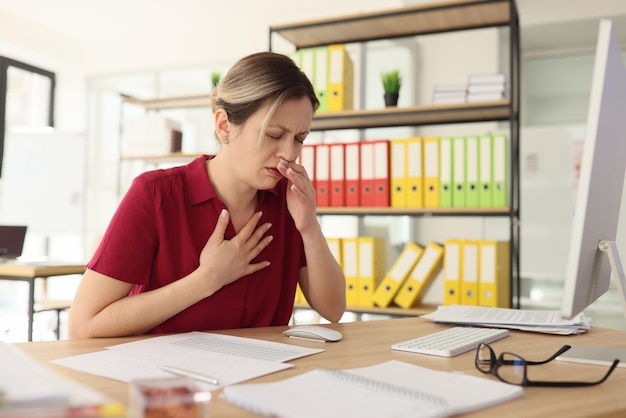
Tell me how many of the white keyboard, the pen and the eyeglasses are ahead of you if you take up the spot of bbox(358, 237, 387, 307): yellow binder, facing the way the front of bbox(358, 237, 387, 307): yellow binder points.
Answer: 3

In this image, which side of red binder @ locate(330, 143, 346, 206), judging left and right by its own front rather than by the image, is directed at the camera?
front

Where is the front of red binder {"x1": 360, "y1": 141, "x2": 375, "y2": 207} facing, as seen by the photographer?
facing the viewer

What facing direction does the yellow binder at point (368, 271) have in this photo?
toward the camera

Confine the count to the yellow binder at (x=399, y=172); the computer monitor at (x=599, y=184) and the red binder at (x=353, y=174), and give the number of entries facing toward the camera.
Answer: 2

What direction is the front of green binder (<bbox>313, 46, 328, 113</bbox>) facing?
toward the camera

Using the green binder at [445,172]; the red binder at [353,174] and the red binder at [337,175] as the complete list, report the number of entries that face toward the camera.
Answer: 3

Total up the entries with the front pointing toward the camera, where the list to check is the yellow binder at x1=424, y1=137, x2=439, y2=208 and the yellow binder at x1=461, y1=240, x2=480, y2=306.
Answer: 2

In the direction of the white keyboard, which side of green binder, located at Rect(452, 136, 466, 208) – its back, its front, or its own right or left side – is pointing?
front

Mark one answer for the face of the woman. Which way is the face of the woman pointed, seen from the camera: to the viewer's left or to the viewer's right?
to the viewer's right

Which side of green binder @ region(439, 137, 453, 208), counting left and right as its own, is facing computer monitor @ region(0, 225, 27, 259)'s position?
right

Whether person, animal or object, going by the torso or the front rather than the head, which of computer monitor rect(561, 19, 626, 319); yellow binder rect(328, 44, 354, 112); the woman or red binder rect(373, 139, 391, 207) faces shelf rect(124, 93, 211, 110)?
the computer monitor

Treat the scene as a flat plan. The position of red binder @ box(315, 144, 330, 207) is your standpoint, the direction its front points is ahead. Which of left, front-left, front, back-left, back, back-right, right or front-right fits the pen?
front

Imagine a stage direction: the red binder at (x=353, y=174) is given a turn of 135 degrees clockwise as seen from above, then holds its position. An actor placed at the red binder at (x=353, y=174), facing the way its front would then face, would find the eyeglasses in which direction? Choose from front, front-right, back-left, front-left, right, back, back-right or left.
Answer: back-left
